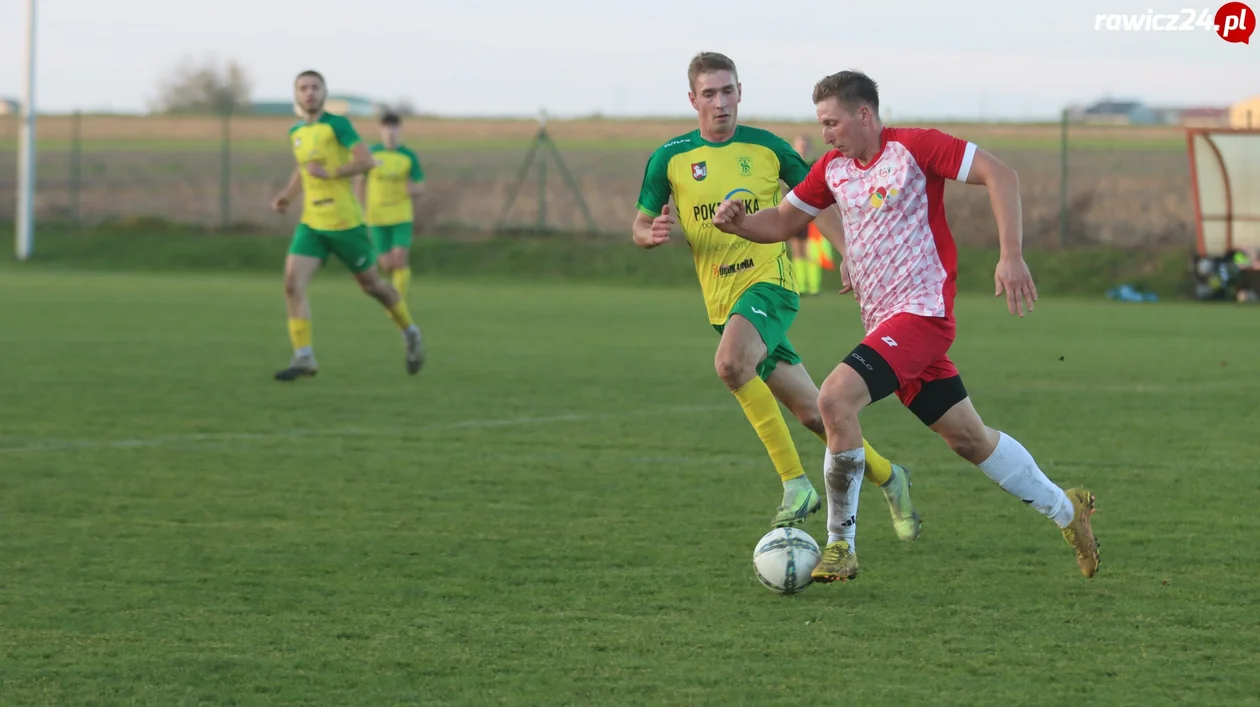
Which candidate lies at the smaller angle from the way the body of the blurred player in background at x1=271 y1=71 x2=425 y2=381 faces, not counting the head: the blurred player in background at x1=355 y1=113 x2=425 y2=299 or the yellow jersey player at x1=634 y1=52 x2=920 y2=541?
the yellow jersey player

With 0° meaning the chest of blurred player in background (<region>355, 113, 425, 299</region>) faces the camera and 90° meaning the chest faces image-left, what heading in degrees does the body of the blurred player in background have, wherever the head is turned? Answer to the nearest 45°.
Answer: approximately 0°

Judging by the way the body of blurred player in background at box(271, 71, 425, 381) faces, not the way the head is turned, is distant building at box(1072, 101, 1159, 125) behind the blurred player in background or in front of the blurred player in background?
behind

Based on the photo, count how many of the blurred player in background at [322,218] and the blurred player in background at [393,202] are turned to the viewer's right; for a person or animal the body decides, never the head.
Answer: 0

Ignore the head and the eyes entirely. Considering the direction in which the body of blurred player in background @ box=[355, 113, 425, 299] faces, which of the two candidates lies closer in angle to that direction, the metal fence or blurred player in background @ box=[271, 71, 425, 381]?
the blurred player in background

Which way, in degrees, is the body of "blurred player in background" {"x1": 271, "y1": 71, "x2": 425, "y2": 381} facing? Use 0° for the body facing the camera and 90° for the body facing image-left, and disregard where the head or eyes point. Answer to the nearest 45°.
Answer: approximately 45°

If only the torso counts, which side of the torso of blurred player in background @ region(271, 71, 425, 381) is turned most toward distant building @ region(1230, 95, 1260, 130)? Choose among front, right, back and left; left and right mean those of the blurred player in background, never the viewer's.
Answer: back

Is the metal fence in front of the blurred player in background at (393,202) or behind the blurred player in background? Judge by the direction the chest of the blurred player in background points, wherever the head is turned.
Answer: behind

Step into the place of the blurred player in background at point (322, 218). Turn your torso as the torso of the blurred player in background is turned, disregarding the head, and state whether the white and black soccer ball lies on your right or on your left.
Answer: on your left

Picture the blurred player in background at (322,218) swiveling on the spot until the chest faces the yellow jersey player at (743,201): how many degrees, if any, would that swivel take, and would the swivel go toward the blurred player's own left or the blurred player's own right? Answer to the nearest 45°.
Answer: approximately 45° to the blurred player's own left
